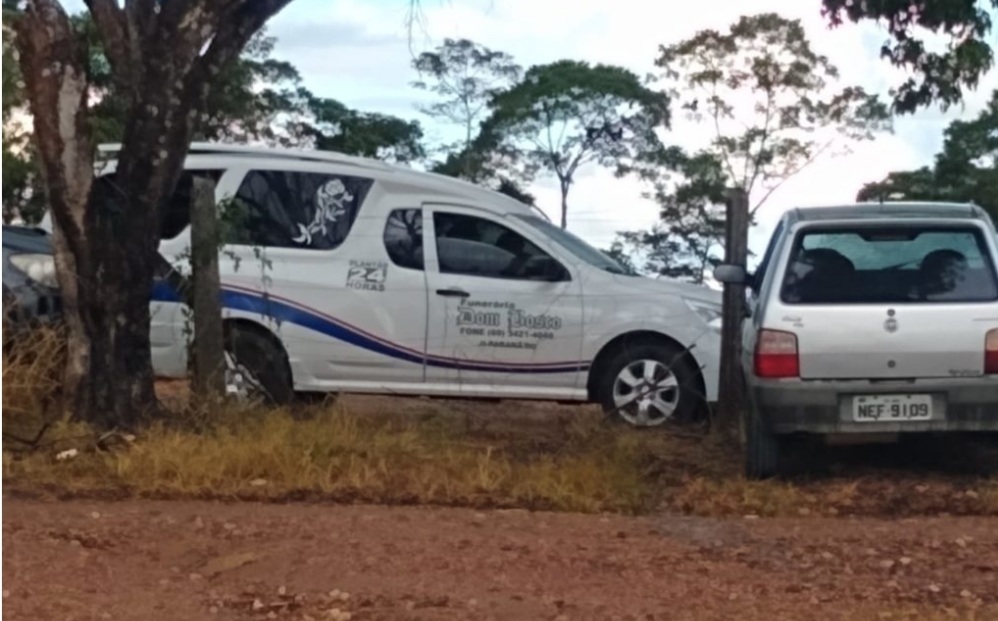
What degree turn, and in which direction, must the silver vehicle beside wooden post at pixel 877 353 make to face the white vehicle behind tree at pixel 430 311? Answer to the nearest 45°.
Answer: approximately 45° to its left

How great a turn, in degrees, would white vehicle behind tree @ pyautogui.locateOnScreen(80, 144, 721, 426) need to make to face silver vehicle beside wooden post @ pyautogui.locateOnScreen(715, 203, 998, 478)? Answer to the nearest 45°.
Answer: approximately 45° to its right

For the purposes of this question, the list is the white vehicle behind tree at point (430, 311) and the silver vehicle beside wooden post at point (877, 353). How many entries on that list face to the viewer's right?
1

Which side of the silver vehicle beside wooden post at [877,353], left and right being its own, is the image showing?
back

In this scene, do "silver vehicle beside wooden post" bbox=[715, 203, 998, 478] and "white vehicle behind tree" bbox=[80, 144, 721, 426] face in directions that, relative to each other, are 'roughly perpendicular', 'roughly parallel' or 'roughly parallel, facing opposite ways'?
roughly perpendicular

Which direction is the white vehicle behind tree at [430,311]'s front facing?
to the viewer's right
